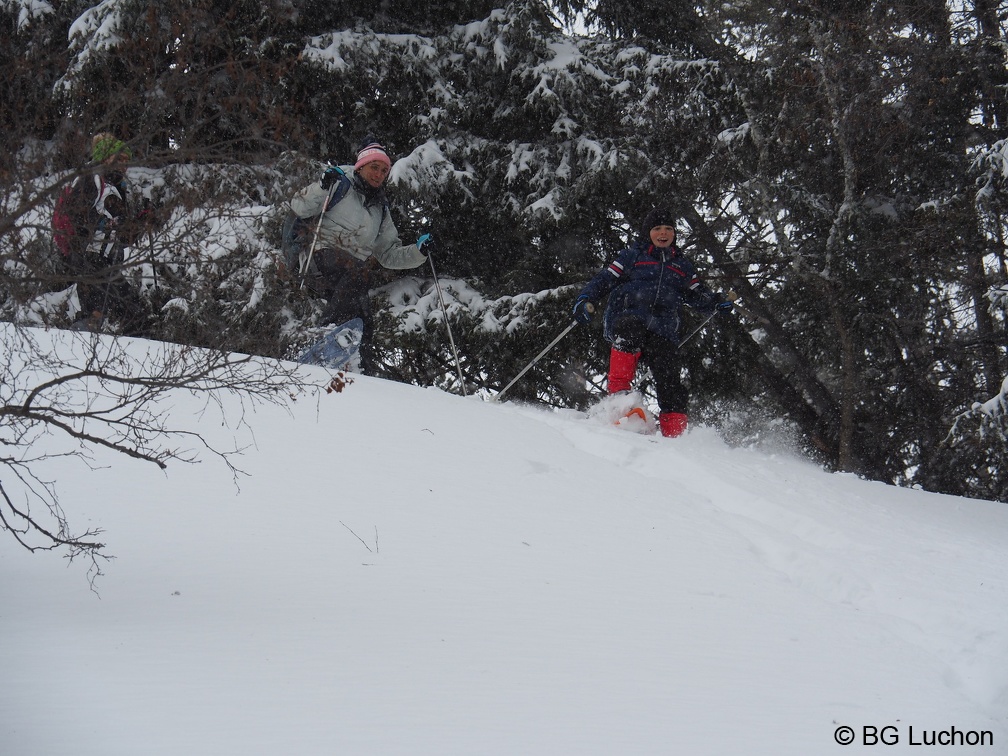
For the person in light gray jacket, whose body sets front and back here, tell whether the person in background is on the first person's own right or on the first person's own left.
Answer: on the first person's own right

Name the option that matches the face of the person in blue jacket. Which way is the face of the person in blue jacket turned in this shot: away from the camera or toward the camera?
toward the camera

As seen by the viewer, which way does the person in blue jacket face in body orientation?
toward the camera

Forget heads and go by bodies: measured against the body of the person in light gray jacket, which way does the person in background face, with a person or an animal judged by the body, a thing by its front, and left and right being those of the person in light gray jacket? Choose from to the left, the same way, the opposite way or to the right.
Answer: the same way

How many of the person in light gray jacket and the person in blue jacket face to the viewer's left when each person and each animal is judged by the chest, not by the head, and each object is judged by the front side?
0

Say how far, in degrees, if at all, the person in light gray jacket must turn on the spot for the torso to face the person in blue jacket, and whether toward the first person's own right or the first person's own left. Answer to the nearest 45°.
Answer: approximately 45° to the first person's own left

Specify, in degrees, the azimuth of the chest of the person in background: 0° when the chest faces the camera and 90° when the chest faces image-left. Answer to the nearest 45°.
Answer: approximately 315°

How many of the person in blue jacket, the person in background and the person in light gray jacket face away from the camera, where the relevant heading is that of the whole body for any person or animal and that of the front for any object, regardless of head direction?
0

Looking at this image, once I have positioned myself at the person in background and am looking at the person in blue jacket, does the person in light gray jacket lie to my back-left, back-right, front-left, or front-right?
front-left

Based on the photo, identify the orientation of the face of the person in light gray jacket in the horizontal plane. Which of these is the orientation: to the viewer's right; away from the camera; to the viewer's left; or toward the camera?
toward the camera

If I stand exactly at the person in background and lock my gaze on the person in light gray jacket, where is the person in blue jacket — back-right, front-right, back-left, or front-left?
front-right

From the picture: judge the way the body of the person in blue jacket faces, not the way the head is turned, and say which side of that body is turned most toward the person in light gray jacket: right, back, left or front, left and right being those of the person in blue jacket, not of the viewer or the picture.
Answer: right
